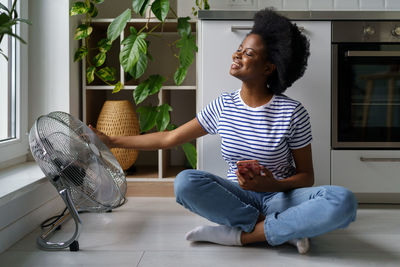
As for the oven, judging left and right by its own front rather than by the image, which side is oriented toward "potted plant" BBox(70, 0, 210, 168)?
right

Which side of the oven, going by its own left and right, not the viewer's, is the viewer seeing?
front

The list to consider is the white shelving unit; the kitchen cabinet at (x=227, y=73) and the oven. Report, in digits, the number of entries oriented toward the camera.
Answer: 3

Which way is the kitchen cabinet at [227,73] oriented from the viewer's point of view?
toward the camera

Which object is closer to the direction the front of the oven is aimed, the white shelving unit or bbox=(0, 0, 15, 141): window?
the window

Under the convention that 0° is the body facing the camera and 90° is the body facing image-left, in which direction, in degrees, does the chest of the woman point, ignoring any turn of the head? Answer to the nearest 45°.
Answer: approximately 45°
